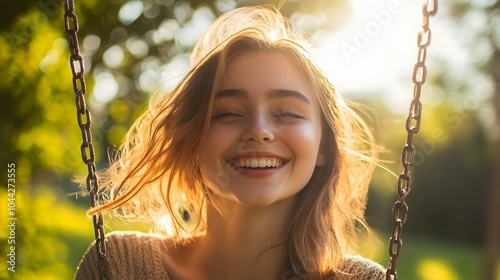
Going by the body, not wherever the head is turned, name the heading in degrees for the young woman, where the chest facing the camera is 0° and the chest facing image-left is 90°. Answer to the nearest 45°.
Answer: approximately 0°
